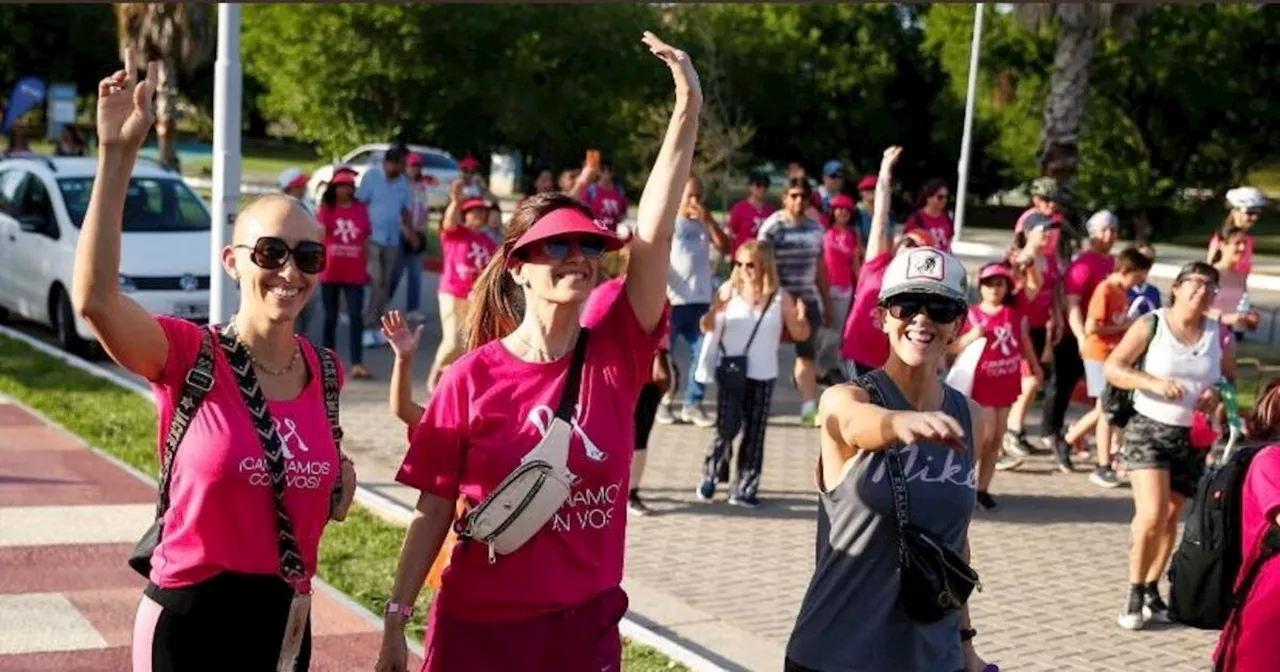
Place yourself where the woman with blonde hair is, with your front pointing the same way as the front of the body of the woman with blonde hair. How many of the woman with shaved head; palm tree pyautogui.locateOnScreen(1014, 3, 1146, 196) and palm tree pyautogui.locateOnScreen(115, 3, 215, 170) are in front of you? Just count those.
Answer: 1

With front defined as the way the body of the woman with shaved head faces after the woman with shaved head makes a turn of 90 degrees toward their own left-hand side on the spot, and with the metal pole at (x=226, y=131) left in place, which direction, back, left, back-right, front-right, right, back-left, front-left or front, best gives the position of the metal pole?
front-left

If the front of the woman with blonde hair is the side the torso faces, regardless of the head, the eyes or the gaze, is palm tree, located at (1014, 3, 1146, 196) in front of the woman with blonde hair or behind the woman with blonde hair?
behind

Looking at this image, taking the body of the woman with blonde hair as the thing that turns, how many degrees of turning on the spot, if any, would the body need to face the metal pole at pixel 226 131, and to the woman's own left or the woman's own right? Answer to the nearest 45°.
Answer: approximately 90° to the woman's own right

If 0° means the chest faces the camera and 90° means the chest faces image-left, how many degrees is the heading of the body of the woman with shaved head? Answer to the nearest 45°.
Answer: approximately 315°

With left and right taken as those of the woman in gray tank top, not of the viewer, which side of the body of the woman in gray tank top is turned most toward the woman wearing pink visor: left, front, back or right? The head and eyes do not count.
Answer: right

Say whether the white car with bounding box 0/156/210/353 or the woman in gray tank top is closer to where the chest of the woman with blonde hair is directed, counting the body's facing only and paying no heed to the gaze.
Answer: the woman in gray tank top
